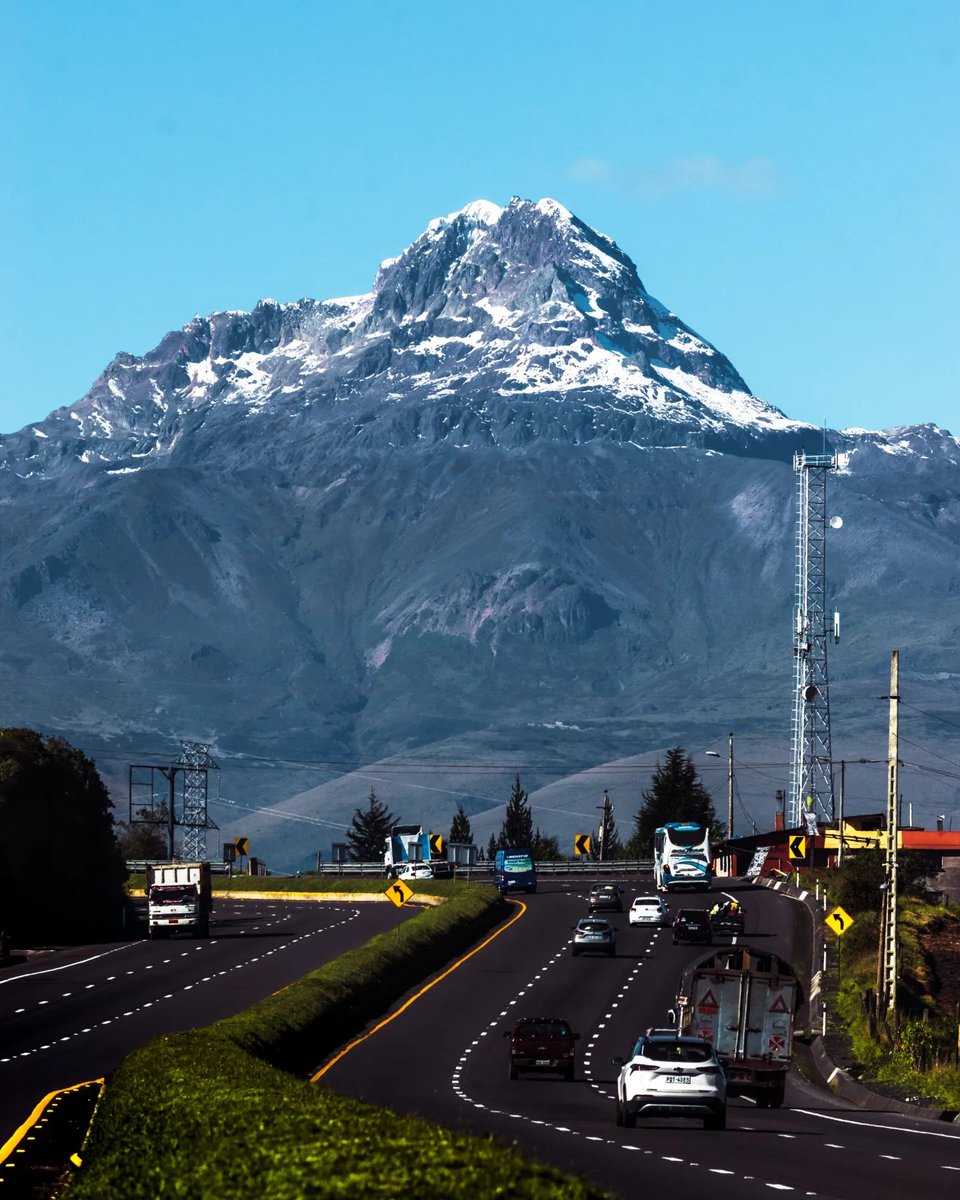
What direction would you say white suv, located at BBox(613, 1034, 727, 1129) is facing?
away from the camera

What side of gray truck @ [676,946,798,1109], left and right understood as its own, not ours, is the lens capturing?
back

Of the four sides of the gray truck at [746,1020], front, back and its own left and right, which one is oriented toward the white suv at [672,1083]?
back

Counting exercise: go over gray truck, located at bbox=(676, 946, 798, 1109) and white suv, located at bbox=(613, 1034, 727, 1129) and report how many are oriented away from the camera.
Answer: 2

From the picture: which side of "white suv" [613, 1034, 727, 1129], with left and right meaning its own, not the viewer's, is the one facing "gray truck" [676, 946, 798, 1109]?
front
